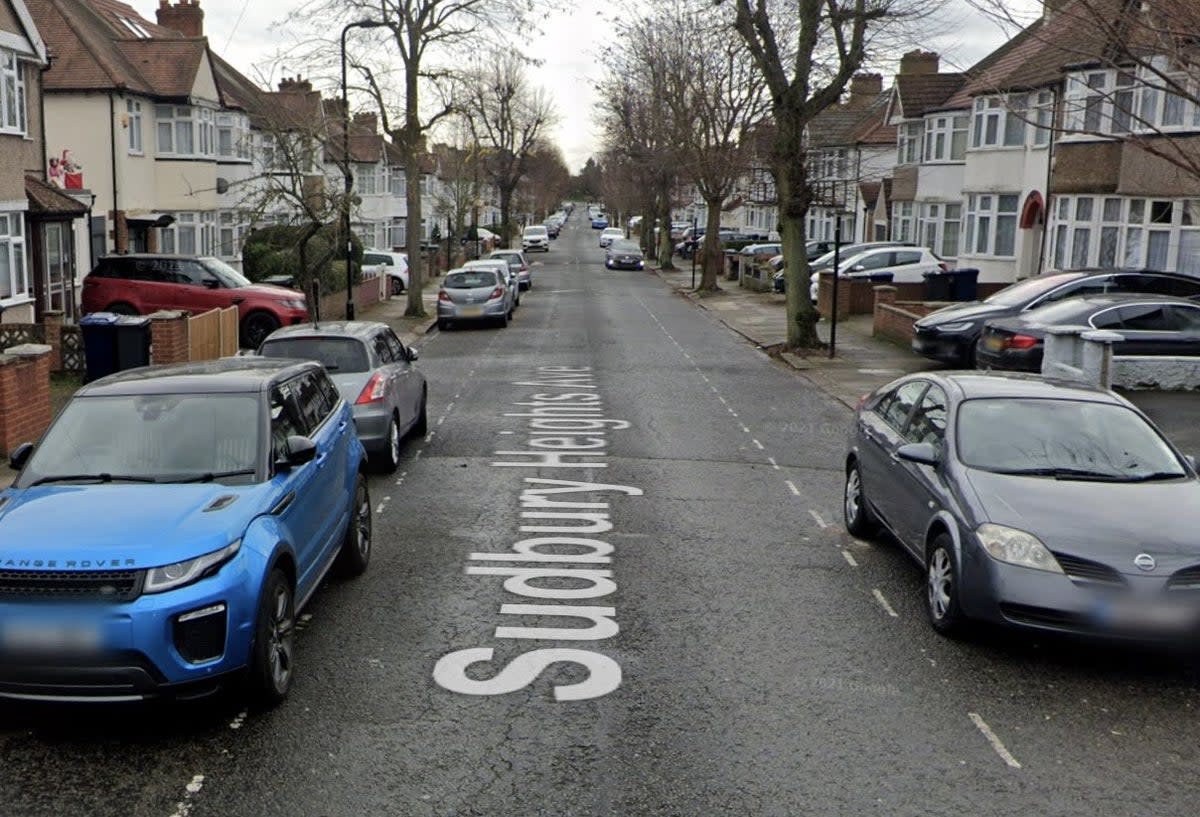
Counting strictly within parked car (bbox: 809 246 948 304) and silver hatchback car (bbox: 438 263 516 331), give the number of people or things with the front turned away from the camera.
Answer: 1

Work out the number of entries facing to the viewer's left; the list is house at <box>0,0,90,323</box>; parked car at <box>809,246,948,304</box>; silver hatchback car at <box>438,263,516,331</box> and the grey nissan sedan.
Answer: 1

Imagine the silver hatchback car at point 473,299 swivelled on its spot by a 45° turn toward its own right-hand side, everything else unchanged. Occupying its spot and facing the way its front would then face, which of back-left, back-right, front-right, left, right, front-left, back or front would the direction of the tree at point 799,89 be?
right

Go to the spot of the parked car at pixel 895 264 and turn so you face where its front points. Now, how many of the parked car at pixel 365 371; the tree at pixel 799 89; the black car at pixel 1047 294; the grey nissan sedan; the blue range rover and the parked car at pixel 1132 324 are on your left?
6

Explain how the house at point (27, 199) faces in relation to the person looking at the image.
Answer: facing the viewer and to the right of the viewer

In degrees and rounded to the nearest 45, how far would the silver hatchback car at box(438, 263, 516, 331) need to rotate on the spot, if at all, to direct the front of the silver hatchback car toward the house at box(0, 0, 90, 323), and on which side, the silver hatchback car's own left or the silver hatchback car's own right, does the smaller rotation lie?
approximately 135° to the silver hatchback car's own left

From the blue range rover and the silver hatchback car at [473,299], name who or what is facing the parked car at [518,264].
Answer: the silver hatchback car

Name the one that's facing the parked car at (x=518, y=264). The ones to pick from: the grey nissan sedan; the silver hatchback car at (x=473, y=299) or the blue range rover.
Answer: the silver hatchback car

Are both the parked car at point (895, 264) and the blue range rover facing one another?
no

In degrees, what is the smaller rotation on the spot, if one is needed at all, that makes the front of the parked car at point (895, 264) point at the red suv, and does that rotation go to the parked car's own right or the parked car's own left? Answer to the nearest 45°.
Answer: approximately 45° to the parked car's own left

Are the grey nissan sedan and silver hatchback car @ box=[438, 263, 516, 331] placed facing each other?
no

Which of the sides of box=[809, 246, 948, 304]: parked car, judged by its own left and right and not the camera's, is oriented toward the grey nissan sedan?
left

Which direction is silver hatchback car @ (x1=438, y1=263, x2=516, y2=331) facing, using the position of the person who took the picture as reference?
facing away from the viewer

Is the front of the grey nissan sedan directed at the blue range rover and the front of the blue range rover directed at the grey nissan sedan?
no

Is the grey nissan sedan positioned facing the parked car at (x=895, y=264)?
no

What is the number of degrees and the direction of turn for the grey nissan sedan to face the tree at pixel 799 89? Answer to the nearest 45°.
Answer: approximately 135° to its left

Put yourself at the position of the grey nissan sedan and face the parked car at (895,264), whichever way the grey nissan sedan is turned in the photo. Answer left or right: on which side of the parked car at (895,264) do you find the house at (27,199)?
left

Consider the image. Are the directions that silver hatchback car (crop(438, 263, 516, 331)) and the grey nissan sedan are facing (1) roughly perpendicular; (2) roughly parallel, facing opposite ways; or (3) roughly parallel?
roughly parallel, facing opposite ways

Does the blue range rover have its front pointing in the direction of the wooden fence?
no

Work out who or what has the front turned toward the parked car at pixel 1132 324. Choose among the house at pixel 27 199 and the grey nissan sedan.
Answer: the house
